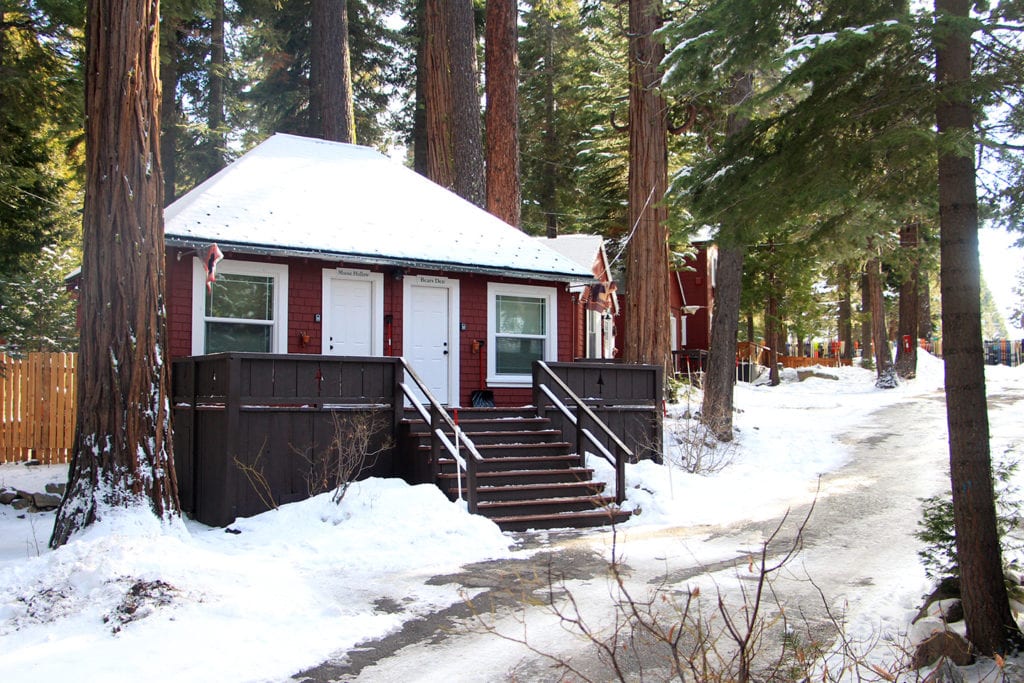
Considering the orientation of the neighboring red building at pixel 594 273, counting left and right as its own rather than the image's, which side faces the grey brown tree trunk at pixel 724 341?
front

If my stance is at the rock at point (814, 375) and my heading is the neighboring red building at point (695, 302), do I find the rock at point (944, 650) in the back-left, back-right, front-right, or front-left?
back-left

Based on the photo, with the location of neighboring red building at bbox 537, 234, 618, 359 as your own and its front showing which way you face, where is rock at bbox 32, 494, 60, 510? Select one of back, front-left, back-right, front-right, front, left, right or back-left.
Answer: right

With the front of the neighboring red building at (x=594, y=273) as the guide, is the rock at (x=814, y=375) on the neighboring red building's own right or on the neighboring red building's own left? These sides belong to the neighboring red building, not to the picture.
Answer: on the neighboring red building's own left

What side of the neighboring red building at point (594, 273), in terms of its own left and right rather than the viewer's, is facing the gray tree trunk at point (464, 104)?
right

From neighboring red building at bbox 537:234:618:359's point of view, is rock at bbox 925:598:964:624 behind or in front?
in front

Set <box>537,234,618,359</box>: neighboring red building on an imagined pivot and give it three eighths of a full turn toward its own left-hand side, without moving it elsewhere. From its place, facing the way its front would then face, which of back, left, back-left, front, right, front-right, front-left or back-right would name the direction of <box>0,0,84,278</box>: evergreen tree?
back-left

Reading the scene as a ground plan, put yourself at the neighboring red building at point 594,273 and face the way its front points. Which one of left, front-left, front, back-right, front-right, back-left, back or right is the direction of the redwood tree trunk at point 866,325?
left

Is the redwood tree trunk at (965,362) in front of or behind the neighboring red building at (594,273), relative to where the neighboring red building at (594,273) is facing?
in front

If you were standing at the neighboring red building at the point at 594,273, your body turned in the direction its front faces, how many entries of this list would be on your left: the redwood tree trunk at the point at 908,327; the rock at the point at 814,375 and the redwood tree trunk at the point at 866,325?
3

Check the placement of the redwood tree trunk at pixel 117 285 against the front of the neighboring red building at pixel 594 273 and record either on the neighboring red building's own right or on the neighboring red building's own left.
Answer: on the neighboring red building's own right

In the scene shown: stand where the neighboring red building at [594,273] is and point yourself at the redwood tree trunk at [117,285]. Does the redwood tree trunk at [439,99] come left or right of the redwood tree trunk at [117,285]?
right

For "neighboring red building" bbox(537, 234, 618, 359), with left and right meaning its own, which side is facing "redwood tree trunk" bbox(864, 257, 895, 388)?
left

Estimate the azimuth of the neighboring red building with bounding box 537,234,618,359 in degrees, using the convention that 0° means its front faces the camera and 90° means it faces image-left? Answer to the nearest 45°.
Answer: approximately 315°
